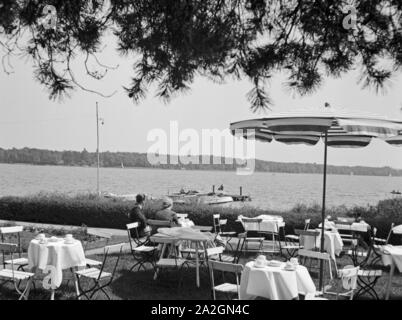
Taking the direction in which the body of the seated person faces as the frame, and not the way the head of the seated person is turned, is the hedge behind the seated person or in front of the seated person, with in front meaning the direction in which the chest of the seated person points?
in front

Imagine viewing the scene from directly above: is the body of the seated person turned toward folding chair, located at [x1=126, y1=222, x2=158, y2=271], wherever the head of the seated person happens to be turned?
no

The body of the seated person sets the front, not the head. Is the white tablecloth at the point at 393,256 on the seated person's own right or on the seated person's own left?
on the seated person's own right
